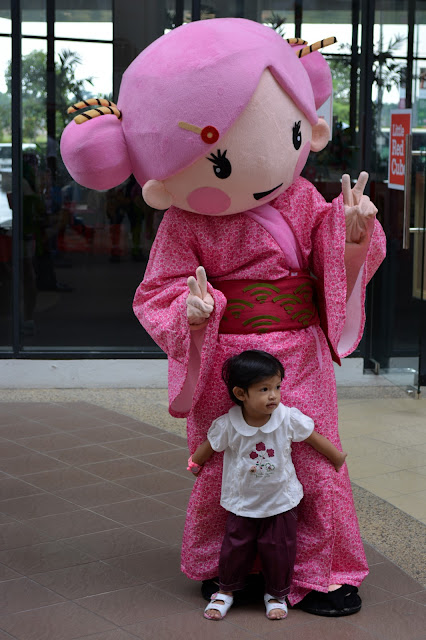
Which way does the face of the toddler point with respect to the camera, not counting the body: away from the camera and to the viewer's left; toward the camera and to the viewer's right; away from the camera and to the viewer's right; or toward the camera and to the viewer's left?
toward the camera and to the viewer's right

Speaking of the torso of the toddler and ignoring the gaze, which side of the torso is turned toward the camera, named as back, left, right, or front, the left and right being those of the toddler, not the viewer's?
front

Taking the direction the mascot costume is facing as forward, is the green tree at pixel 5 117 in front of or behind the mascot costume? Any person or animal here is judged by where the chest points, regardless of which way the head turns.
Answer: behind

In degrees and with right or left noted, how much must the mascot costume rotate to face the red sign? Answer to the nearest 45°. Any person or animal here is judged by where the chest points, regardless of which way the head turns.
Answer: approximately 135° to its left

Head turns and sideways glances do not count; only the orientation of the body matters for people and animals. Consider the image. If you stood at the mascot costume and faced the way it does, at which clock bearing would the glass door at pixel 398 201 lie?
The glass door is roughly at 8 o'clock from the mascot costume.

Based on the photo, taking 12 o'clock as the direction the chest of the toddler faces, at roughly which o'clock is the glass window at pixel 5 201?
The glass window is roughly at 5 o'clock from the toddler.

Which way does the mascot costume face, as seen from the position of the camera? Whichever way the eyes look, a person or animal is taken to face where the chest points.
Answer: facing the viewer and to the right of the viewer

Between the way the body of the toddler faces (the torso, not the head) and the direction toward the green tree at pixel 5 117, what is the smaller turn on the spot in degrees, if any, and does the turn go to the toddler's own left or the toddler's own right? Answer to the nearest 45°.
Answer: approximately 135° to the toddler's own right

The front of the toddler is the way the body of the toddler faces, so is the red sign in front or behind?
behind
